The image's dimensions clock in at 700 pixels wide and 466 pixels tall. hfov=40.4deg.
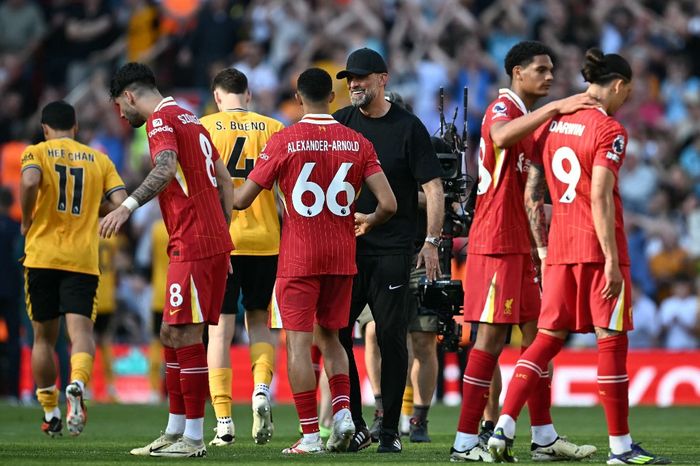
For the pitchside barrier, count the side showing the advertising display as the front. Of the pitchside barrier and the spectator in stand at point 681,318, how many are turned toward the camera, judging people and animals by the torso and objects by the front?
2

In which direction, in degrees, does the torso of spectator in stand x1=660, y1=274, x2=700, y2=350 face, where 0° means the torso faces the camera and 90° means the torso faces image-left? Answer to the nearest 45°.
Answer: approximately 0°

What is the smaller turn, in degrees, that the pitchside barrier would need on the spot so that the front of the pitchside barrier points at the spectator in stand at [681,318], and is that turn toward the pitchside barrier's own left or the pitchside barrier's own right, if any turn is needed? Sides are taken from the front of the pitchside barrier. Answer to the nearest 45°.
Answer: approximately 135° to the pitchside barrier's own left

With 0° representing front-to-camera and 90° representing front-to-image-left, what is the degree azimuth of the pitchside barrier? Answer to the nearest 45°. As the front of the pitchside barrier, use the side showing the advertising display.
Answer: approximately 0°

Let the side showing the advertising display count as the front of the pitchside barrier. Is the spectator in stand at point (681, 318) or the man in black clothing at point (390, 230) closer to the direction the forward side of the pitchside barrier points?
the man in black clothing

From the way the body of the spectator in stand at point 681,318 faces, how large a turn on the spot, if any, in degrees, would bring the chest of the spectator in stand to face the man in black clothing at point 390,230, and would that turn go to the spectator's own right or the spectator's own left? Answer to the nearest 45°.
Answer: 0° — they already face them
